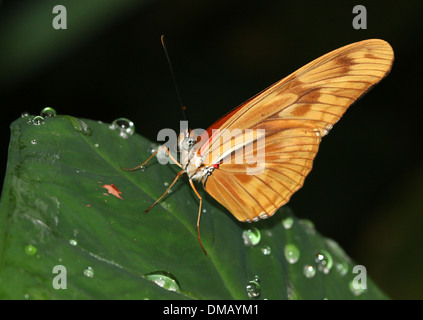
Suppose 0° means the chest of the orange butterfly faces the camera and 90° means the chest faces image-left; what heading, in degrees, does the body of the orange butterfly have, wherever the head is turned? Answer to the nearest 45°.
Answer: approximately 90°
